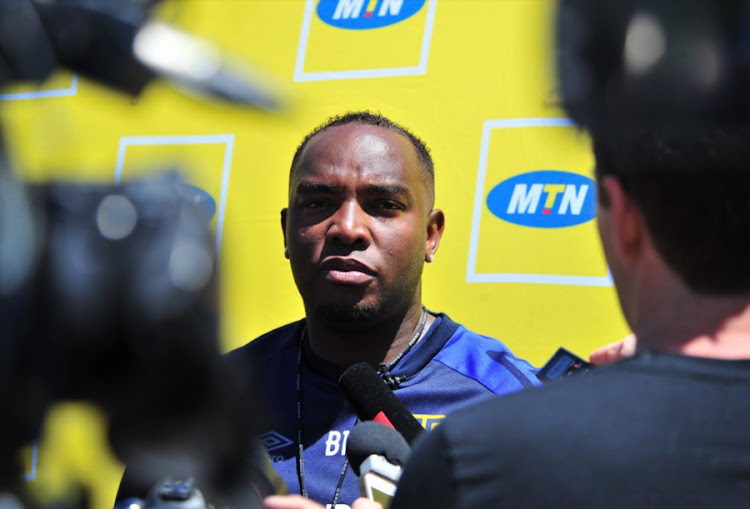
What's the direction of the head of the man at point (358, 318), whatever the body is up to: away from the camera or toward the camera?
toward the camera

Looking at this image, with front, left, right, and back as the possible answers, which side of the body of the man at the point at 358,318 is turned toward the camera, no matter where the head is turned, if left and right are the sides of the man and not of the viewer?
front
